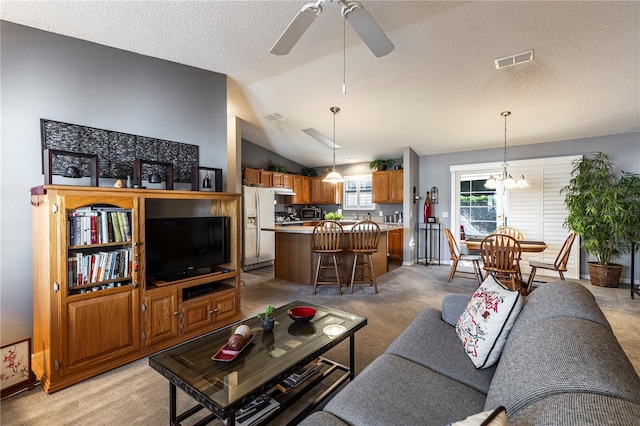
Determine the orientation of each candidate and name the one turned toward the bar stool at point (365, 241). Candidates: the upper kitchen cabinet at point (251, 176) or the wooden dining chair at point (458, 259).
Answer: the upper kitchen cabinet

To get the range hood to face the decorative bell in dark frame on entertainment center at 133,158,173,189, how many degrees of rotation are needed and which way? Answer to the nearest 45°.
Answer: approximately 45° to its right

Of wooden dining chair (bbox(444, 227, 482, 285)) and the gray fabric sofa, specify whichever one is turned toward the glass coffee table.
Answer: the gray fabric sofa

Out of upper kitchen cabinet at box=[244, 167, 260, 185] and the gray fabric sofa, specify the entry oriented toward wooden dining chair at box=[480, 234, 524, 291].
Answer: the upper kitchen cabinet

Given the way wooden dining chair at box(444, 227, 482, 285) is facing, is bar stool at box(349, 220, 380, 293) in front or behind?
behind

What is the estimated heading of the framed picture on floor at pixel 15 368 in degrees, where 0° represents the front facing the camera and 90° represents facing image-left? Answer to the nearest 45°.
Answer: approximately 315°

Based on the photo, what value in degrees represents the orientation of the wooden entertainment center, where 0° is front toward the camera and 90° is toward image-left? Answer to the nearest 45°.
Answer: approximately 315°

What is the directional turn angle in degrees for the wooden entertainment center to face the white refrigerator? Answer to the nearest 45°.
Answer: approximately 90° to its left

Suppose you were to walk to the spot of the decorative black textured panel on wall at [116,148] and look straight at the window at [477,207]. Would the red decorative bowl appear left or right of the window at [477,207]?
right

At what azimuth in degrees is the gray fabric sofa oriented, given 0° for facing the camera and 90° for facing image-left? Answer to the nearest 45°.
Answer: approximately 90°

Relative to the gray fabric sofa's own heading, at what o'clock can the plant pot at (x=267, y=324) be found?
The plant pot is roughly at 12 o'clock from the gray fabric sofa.

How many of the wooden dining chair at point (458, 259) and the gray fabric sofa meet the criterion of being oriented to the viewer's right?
1

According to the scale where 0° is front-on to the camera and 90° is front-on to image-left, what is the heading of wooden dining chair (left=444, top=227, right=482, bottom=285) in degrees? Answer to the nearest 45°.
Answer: approximately 270°

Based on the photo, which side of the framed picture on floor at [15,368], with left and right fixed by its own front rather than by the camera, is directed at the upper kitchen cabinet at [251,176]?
left
